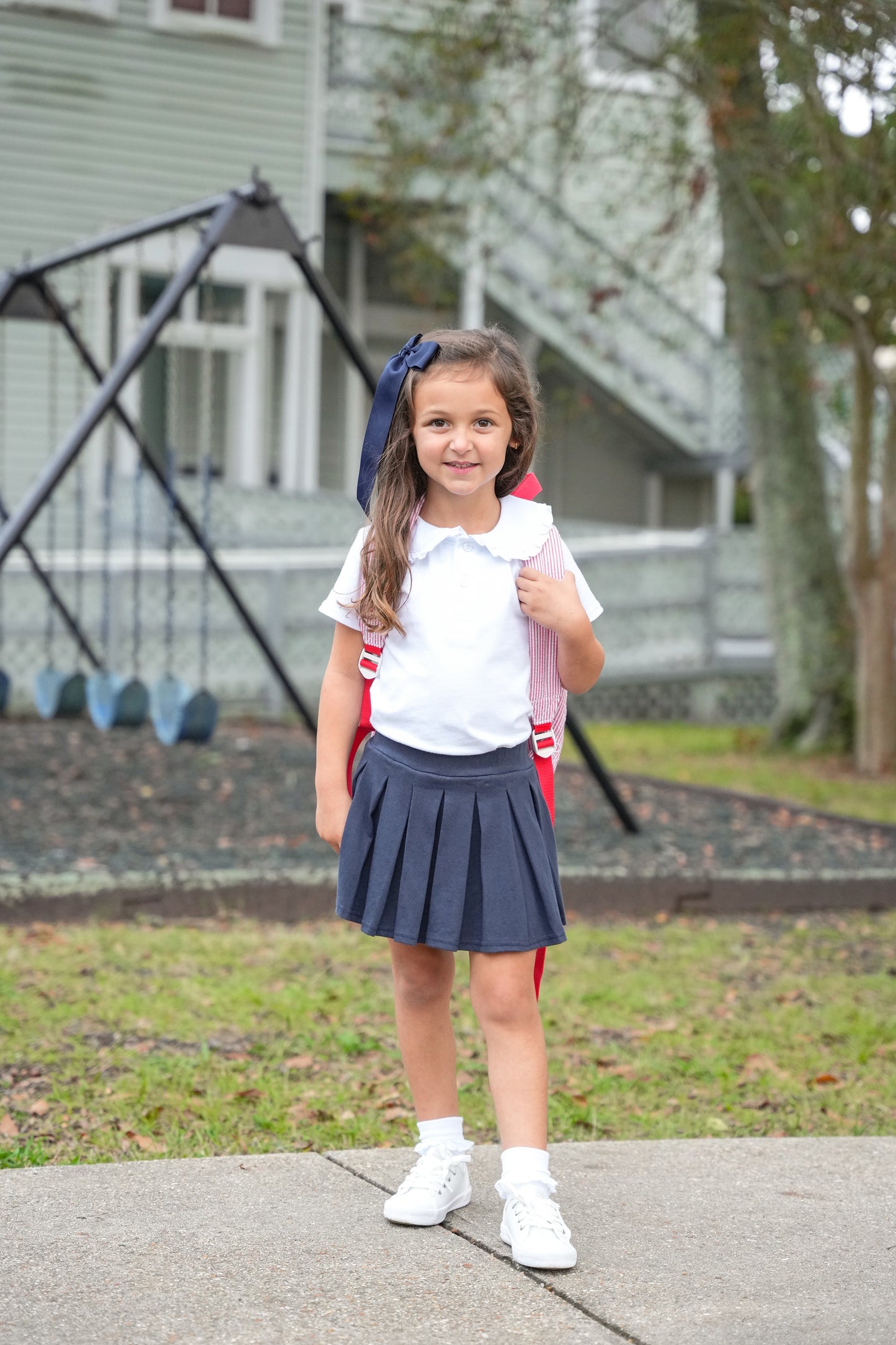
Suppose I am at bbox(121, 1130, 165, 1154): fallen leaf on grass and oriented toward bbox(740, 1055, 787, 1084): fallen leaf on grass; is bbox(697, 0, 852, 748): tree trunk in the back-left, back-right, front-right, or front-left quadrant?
front-left

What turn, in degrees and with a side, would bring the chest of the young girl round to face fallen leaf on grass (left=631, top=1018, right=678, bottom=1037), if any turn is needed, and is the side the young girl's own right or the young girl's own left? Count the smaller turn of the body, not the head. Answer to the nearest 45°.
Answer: approximately 180°

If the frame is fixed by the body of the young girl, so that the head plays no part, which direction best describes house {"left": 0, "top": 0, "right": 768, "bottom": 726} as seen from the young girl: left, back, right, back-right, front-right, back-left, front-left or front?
back

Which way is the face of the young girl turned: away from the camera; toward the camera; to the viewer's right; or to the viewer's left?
toward the camera

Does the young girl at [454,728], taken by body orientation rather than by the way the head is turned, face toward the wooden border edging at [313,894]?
no

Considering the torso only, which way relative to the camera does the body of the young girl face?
toward the camera

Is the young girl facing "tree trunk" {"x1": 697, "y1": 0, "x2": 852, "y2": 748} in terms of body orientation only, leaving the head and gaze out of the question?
no

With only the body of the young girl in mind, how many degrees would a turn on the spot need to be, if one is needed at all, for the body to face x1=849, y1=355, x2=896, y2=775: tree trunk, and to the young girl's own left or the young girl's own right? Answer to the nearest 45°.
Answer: approximately 180°

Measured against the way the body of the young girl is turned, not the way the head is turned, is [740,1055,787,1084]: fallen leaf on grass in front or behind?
behind

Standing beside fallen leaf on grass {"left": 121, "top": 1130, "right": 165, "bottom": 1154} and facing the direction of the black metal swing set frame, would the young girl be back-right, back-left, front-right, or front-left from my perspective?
back-right

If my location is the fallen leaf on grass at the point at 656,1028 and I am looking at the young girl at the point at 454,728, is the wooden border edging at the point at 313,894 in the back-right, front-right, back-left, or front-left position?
back-right
